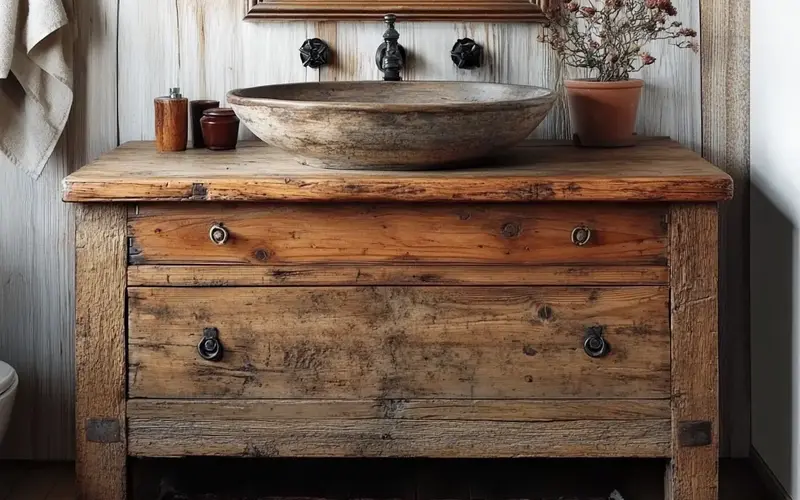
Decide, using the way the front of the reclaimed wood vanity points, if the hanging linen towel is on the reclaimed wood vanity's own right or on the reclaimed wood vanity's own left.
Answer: on the reclaimed wood vanity's own right

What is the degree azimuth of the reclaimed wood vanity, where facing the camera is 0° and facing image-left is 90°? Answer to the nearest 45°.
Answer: approximately 0°
